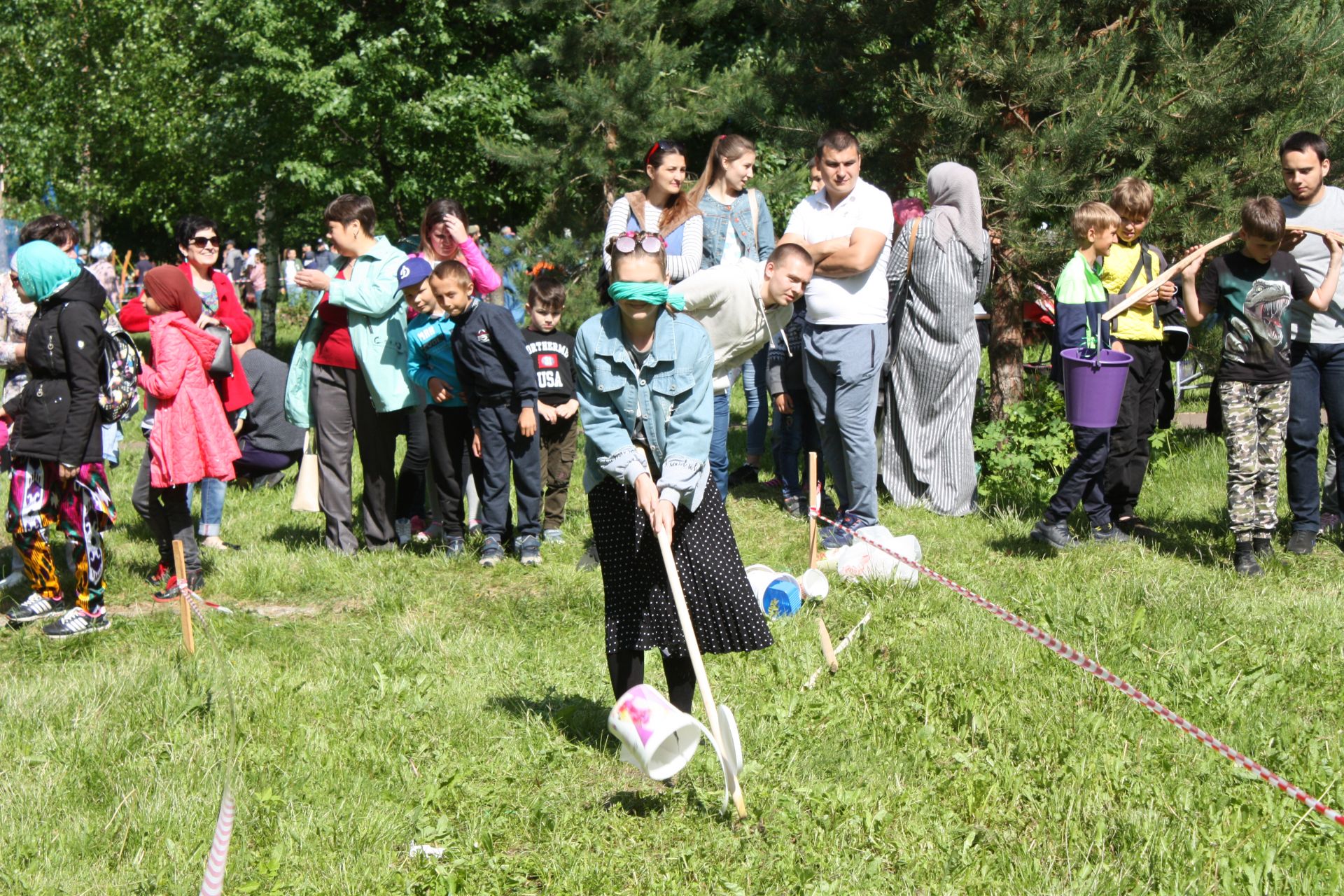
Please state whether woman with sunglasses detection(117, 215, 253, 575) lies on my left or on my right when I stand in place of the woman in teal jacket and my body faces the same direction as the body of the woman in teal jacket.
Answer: on my right

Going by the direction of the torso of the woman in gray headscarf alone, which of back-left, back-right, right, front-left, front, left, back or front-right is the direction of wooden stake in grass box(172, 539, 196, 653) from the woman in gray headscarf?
back-left

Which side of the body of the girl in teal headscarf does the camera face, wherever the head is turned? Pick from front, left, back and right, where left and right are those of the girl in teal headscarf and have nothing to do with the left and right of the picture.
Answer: left

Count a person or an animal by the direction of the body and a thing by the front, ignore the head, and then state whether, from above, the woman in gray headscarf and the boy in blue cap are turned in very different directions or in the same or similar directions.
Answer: very different directions

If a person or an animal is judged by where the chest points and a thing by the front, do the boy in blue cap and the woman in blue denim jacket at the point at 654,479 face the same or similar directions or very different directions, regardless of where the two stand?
same or similar directions

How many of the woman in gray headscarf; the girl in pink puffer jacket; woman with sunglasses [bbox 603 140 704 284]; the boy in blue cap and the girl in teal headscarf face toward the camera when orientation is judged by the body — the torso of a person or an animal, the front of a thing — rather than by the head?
2

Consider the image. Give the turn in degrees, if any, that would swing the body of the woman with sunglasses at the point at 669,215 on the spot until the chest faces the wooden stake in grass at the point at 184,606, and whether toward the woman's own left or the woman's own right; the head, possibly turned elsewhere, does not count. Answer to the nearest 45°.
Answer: approximately 45° to the woman's own right

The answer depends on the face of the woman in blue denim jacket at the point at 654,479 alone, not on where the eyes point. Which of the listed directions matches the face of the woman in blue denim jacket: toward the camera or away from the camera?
toward the camera

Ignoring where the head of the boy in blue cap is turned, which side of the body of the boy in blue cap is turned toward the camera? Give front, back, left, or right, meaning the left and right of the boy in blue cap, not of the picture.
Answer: front

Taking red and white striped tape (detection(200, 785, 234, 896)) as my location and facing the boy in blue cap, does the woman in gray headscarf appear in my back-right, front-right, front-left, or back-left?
front-right

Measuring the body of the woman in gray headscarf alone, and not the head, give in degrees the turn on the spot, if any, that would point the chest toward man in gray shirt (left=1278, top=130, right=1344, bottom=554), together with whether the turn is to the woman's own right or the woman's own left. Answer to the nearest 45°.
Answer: approximately 135° to the woman's own right
